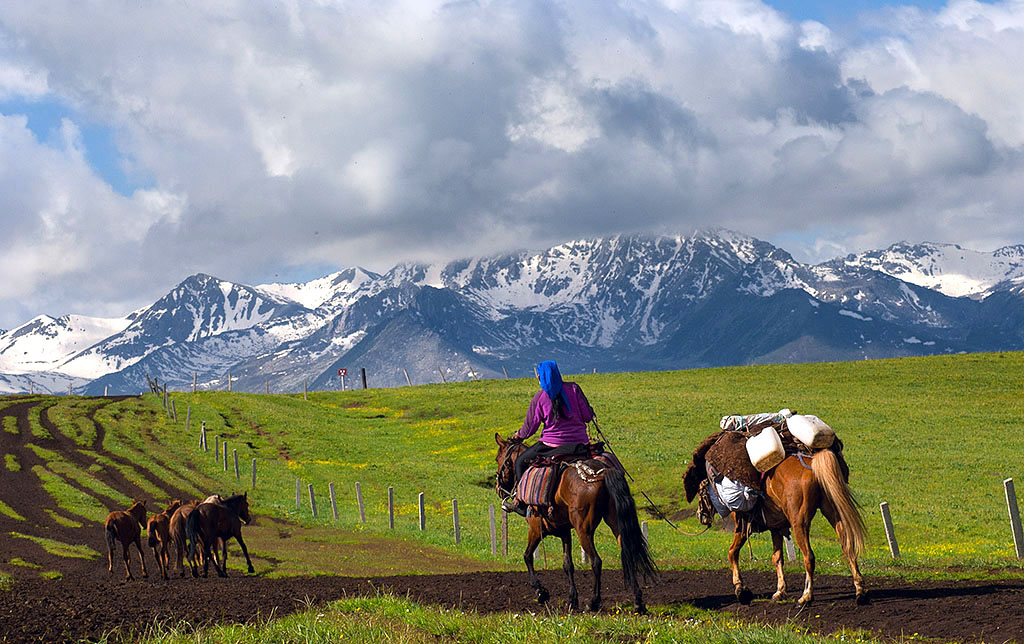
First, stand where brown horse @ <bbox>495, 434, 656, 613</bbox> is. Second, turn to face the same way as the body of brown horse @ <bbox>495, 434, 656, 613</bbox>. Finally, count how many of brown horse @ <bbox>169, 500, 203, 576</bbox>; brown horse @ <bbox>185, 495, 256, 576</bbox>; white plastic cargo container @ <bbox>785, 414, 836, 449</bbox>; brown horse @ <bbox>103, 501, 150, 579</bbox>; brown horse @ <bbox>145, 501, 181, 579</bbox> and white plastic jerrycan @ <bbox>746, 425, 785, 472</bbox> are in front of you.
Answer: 4

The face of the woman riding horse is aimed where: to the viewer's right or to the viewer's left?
to the viewer's left

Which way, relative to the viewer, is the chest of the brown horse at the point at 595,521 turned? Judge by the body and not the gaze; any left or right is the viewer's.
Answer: facing away from the viewer and to the left of the viewer

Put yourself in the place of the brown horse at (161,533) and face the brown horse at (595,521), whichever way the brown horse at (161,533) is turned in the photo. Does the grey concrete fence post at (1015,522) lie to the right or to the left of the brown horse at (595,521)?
left

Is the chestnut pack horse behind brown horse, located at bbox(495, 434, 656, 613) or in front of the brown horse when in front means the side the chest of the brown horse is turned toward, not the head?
behind

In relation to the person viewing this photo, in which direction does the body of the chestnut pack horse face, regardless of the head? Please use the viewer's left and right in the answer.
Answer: facing away from the viewer and to the left of the viewer

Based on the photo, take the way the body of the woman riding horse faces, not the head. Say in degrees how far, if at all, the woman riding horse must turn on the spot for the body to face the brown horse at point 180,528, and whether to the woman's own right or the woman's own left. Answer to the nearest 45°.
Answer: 0° — they already face it

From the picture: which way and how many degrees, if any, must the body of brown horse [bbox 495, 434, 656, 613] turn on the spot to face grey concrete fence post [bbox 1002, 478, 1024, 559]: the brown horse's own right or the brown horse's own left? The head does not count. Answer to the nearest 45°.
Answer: approximately 90° to the brown horse's own right

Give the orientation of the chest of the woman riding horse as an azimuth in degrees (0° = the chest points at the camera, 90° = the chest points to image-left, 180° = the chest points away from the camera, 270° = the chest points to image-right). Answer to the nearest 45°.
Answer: approximately 135°
